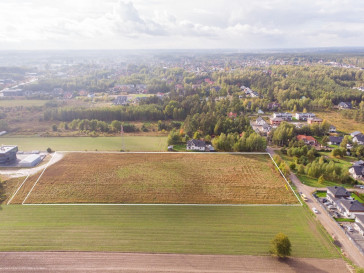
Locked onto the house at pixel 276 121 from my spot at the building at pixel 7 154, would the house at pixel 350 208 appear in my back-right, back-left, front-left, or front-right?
front-right

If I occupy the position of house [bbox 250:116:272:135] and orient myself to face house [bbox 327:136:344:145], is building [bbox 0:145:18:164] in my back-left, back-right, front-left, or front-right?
back-right

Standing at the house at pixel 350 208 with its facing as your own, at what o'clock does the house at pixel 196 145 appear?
the house at pixel 196 145 is roughly at 2 o'clock from the house at pixel 350 208.

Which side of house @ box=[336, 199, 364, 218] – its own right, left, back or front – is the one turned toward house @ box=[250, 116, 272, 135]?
right

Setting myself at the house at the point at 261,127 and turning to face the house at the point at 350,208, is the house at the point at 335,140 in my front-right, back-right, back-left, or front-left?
front-left

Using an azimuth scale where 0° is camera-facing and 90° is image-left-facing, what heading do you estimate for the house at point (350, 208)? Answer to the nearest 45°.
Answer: approximately 45°

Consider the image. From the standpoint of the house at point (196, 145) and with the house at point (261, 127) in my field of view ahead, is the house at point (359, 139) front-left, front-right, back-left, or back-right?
front-right

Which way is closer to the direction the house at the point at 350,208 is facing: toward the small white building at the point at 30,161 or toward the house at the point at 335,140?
the small white building

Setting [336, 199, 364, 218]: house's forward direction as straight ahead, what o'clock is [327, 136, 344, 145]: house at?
[327, 136, 344, 145]: house is roughly at 4 o'clock from [336, 199, 364, 218]: house.

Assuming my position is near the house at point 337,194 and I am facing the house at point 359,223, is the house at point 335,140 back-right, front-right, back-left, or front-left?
back-left

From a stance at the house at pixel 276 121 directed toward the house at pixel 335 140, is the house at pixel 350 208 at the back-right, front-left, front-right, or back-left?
front-right
